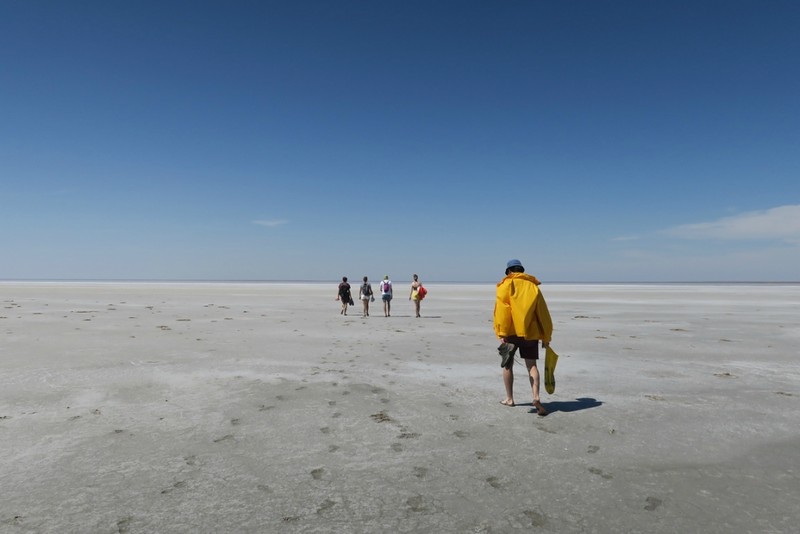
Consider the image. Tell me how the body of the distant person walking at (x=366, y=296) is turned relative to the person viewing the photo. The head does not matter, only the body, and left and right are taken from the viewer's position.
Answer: facing away from the viewer

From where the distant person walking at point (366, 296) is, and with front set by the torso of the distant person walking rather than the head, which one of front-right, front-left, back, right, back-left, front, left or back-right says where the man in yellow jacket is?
back

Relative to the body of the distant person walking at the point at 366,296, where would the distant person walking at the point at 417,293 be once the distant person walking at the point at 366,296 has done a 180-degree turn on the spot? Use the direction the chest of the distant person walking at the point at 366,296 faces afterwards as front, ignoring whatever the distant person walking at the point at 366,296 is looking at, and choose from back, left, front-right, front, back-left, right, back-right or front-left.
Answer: left
